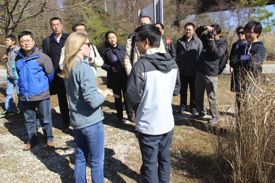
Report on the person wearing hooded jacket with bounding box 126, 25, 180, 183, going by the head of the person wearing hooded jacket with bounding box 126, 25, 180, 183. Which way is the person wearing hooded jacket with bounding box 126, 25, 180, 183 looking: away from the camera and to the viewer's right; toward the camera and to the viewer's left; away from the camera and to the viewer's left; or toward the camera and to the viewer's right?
away from the camera and to the viewer's left

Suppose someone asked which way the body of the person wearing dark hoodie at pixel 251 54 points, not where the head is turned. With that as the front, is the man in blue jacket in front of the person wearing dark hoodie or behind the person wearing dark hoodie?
in front

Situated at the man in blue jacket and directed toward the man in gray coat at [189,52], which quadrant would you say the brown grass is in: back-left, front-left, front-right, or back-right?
front-right

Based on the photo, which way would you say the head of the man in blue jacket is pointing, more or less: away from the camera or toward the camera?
toward the camera

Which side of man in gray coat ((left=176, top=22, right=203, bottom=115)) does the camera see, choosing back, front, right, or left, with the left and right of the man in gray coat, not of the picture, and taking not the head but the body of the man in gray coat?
front

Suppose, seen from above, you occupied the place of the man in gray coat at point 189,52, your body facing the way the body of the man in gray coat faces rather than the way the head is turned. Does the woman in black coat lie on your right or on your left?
on your right

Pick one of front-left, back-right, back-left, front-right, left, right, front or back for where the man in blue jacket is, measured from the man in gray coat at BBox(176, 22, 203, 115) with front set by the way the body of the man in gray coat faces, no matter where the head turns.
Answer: front-right

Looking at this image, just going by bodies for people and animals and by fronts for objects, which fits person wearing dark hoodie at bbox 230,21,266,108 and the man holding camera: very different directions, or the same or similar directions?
same or similar directions

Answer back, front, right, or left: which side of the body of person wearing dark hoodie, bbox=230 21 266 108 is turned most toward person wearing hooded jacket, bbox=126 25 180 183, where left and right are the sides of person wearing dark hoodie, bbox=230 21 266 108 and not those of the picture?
front

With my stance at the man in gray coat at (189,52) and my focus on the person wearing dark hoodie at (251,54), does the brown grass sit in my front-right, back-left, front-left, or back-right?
front-right

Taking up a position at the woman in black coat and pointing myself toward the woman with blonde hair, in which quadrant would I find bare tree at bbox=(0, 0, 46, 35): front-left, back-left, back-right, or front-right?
back-right

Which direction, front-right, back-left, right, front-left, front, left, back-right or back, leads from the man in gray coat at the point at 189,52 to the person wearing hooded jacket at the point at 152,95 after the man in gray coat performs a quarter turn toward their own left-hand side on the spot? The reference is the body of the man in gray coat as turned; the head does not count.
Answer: right

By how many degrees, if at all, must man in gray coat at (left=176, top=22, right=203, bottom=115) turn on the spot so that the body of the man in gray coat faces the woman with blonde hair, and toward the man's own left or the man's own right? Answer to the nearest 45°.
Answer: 0° — they already face them

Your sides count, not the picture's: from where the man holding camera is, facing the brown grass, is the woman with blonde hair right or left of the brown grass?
right

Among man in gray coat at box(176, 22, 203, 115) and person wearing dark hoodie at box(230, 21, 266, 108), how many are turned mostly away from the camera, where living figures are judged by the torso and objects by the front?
0

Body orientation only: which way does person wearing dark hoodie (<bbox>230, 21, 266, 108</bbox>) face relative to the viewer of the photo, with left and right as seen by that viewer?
facing the viewer and to the left of the viewer

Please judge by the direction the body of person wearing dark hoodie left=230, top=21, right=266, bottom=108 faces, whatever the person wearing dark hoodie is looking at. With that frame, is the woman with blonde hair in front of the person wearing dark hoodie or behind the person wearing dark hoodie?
in front

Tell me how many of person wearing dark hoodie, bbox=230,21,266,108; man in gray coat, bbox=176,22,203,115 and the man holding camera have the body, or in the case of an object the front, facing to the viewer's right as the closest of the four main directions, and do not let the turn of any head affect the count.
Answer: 0
